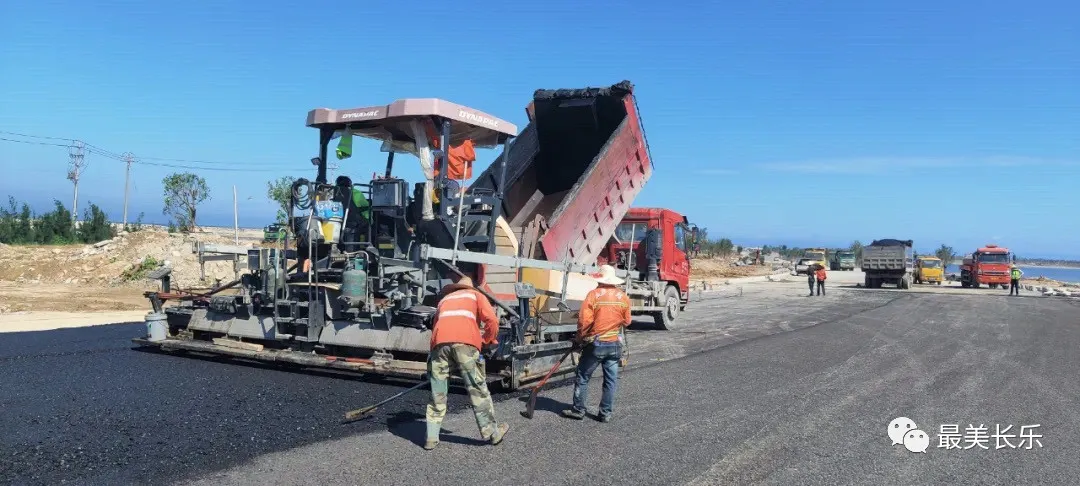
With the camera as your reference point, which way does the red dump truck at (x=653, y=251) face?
facing away from the viewer and to the right of the viewer

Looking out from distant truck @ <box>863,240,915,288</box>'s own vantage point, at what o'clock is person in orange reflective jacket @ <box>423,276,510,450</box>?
The person in orange reflective jacket is roughly at 6 o'clock from the distant truck.

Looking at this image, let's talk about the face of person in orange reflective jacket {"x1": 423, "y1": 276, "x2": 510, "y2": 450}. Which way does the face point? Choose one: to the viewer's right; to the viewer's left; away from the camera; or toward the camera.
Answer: away from the camera

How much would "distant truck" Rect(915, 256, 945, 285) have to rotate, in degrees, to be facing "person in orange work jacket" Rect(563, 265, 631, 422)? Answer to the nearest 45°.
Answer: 0° — it already faces them

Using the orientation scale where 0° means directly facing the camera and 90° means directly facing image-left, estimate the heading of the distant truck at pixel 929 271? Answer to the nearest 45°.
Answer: approximately 0°

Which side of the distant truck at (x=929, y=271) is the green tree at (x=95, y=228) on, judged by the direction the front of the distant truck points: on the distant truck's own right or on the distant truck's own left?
on the distant truck's own right

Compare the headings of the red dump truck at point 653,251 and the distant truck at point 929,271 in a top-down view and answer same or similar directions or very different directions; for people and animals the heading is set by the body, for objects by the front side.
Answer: very different directions

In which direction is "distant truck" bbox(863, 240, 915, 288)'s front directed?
away from the camera

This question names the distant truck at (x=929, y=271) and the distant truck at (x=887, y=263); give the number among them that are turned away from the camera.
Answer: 1

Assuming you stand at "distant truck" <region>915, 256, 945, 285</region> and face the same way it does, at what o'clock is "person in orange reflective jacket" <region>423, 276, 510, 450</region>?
The person in orange reflective jacket is roughly at 12 o'clock from the distant truck.

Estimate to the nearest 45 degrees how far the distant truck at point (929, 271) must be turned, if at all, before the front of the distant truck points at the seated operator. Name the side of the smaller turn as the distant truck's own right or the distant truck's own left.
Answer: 0° — it already faces them
